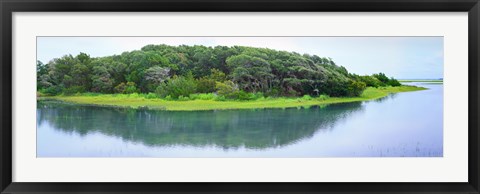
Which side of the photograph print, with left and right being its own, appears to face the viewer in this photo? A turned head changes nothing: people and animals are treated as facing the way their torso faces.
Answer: front
